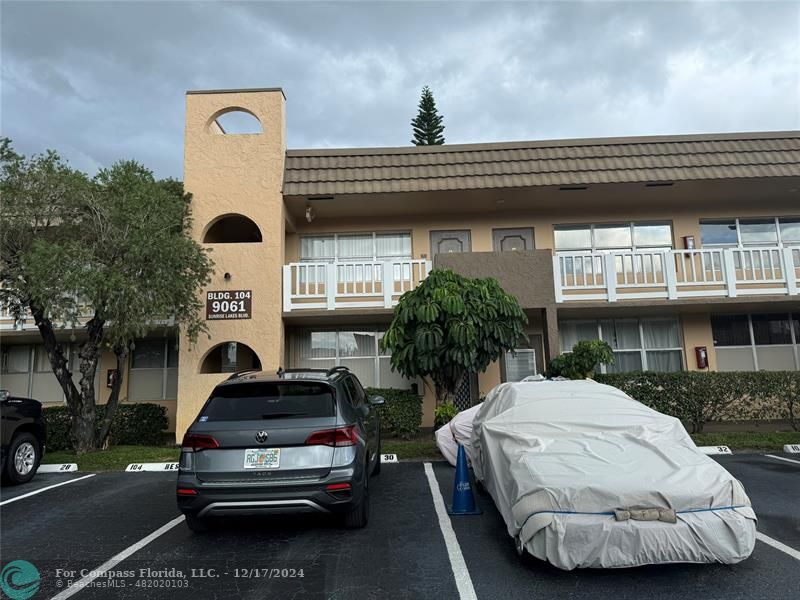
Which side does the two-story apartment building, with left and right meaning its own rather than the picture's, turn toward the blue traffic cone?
front

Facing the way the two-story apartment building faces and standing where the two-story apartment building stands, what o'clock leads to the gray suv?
The gray suv is roughly at 1 o'clock from the two-story apartment building.

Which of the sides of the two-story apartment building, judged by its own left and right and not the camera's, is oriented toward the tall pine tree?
back

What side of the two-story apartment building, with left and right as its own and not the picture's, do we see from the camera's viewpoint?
front

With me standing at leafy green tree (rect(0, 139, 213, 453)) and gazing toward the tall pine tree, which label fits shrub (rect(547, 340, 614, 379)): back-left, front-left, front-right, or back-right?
front-right

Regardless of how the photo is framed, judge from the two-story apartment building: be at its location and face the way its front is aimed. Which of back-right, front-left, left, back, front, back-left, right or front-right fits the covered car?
front

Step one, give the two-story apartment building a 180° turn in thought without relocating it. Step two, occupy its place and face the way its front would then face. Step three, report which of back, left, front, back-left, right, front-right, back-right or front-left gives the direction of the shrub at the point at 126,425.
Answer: left

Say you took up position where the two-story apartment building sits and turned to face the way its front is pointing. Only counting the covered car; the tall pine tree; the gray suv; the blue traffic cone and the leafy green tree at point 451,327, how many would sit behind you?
1

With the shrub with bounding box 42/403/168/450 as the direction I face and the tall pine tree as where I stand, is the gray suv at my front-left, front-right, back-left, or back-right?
front-left

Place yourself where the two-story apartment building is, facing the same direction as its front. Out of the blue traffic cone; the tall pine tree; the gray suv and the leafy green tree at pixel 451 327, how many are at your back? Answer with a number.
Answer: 1
